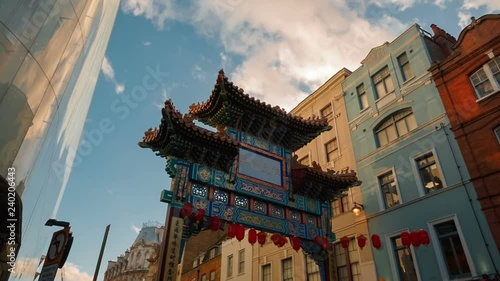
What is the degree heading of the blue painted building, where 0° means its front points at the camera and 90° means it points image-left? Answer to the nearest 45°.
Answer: approximately 45°

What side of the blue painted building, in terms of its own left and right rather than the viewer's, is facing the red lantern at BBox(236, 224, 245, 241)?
front

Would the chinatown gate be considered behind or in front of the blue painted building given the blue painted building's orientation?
in front

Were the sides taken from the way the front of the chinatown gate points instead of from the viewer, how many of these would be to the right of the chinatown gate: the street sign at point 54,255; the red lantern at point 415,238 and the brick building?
1

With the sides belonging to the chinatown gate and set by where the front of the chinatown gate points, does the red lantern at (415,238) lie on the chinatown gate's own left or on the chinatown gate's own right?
on the chinatown gate's own left

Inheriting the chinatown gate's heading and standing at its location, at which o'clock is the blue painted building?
The blue painted building is roughly at 10 o'clock from the chinatown gate.

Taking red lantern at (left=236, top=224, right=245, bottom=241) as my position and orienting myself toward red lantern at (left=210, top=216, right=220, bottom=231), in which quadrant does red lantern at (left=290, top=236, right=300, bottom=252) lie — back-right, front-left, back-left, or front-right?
back-right

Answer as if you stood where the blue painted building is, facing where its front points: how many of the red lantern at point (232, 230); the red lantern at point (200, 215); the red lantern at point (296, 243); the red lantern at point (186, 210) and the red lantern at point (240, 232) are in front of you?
5

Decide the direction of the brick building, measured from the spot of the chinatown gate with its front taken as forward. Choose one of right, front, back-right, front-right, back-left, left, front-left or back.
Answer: front-left

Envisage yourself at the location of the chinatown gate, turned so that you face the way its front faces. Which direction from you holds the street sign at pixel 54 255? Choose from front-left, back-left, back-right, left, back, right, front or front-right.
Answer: right

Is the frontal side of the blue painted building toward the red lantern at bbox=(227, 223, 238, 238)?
yes

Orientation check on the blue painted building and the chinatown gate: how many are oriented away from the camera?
0

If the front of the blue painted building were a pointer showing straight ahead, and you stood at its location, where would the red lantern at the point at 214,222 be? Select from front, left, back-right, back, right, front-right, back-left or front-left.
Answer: front
